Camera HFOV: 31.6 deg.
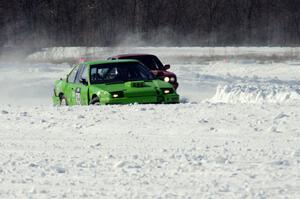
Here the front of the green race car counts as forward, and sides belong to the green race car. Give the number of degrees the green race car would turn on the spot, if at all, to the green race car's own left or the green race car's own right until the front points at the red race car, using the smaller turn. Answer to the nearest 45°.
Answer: approximately 135° to the green race car's own left

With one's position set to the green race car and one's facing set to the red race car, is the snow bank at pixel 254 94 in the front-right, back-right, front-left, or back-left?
front-right

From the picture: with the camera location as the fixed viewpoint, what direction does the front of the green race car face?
facing the viewer and to the right of the viewer

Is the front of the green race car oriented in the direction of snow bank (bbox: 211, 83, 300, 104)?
no
